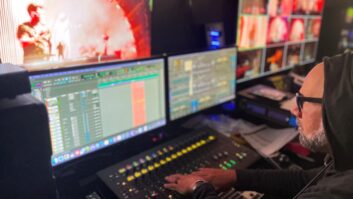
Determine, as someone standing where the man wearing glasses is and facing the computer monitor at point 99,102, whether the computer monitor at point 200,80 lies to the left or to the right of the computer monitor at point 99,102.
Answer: right

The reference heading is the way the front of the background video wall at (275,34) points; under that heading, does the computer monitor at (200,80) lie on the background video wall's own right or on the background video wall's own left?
on the background video wall's own right

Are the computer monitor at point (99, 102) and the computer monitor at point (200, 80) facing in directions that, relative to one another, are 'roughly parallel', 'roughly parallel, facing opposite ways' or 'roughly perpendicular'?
roughly parallel

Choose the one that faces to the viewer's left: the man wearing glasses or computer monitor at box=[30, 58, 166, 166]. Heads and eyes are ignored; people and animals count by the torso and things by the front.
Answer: the man wearing glasses

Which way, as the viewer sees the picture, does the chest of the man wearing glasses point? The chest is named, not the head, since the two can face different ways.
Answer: to the viewer's left

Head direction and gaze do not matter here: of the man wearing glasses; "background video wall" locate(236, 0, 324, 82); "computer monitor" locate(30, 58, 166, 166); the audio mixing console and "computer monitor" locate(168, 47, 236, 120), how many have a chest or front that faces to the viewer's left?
1

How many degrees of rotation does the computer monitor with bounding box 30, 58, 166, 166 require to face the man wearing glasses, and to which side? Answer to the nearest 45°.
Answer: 0° — it already faces them

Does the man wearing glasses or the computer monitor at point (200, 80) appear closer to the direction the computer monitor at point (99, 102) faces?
the man wearing glasses

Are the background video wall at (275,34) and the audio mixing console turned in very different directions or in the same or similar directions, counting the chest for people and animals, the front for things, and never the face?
same or similar directions

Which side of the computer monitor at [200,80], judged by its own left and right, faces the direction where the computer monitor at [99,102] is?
right

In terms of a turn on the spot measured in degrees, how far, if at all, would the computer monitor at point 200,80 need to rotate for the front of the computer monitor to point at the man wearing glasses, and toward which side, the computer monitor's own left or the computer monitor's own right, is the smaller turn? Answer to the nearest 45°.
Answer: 0° — it already faces them

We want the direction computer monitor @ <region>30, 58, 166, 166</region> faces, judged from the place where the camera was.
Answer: facing the viewer and to the right of the viewer
